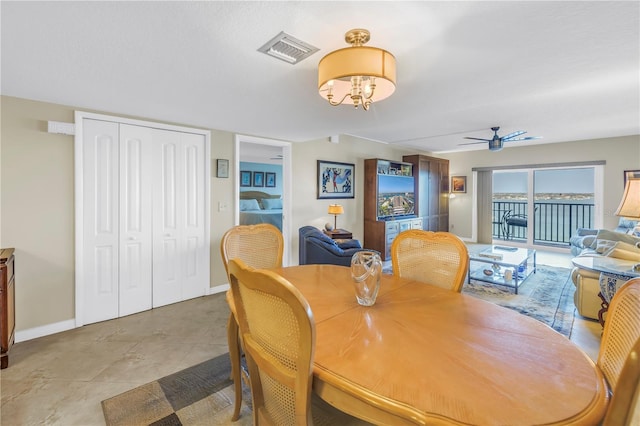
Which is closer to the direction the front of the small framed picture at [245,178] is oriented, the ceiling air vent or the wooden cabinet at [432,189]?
the ceiling air vent

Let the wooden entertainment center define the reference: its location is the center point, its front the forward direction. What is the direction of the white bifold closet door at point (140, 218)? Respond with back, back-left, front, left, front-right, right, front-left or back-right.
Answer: right

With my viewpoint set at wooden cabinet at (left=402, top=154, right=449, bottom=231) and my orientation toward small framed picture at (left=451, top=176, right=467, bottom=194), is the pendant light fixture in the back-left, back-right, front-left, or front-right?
back-right

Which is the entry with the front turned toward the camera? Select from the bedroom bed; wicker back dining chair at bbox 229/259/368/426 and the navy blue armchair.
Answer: the bedroom bed

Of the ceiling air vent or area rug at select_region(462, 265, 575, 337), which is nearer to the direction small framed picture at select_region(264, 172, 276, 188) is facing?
the ceiling air vent

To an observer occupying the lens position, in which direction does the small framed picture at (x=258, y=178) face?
facing the viewer

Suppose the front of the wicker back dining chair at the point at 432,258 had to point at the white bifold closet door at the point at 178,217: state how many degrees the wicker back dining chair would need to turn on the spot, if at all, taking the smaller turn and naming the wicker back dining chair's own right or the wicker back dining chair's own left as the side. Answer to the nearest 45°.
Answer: approximately 45° to the wicker back dining chair's own right

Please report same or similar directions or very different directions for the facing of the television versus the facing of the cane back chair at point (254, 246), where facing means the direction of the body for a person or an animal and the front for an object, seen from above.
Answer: same or similar directions

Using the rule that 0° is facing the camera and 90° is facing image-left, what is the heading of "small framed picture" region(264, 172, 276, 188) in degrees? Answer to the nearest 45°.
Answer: approximately 0°

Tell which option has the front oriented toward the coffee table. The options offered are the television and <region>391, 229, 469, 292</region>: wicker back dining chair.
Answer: the television

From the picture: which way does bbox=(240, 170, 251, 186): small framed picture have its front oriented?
toward the camera

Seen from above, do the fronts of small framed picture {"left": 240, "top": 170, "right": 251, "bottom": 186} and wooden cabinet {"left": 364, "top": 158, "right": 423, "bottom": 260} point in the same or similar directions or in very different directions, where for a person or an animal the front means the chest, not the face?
same or similar directions

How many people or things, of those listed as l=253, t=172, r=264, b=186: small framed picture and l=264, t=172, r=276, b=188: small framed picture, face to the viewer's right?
0

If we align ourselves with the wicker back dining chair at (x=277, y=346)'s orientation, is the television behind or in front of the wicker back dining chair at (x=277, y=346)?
in front

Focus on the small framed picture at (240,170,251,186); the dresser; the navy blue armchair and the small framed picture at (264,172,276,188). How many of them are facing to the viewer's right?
1
